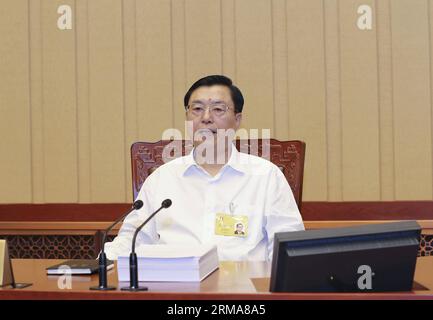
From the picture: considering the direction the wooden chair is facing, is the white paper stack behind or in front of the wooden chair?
in front

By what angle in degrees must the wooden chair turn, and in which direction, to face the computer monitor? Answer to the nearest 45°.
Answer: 0° — it already faces it

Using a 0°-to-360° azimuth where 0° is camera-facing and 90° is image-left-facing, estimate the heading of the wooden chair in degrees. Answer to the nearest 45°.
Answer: approximately 0°

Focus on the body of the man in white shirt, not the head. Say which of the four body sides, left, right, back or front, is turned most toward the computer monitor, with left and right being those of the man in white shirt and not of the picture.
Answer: front
